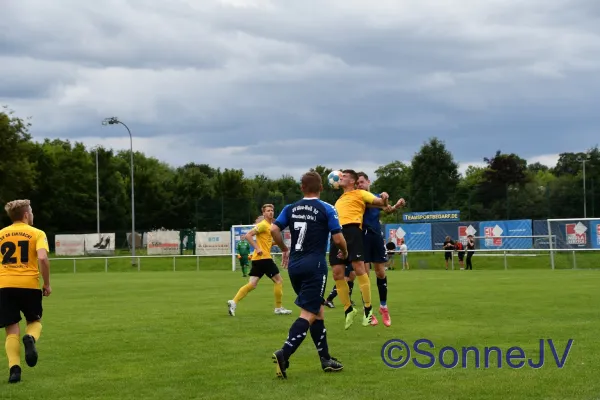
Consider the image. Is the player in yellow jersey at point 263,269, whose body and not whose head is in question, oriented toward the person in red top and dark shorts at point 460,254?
no

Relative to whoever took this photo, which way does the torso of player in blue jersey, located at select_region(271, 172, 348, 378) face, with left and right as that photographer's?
facing away from the viewer and to the right of the viewer

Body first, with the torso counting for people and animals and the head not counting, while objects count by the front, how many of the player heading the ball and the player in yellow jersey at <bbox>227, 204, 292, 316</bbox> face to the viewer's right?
1

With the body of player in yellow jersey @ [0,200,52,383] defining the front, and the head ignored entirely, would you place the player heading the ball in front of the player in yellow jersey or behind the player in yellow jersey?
in front

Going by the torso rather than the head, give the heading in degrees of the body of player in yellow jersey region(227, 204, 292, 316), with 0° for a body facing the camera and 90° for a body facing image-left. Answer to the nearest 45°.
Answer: approximately 270°

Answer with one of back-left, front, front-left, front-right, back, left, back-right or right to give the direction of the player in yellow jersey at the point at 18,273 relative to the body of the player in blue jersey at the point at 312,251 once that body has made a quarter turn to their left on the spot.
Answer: front-left

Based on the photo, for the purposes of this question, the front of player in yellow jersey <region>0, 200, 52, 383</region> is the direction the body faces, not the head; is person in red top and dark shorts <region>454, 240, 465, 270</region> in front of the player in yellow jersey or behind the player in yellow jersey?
in front

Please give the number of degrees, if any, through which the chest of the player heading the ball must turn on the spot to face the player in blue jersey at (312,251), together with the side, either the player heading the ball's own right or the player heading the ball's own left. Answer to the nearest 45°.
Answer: approximately 45° to the player heading the ball's own left

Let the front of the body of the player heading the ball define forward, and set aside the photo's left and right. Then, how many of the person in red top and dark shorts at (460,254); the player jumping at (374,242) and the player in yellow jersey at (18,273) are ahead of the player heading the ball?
1

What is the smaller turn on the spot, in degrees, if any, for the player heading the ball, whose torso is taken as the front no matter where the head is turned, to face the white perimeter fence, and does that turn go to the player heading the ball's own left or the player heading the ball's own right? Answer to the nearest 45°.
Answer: approximately 135° to the player heading the ball's own right

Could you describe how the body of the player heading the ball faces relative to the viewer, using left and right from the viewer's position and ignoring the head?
facing the viewer and to the left of the viewer
